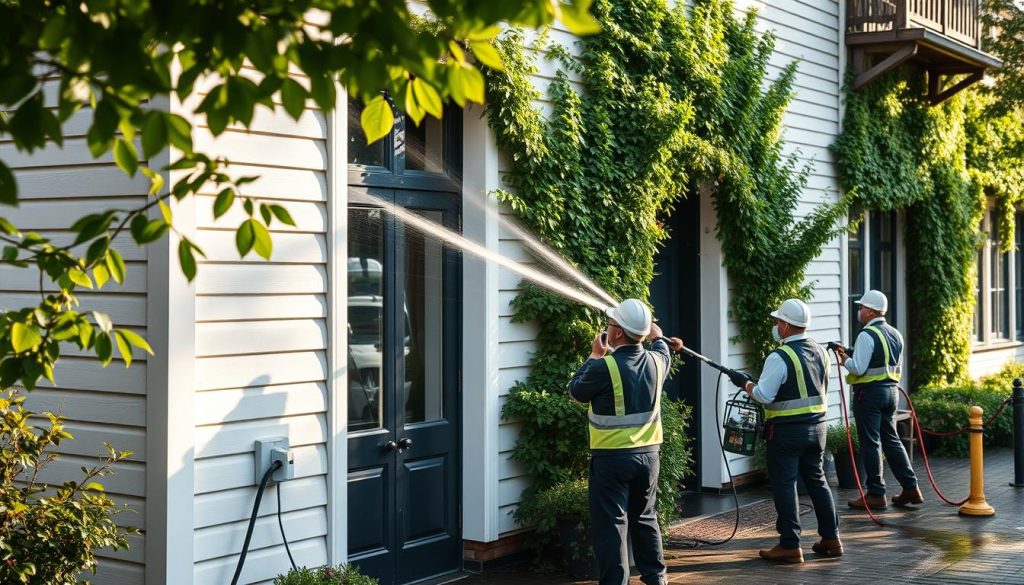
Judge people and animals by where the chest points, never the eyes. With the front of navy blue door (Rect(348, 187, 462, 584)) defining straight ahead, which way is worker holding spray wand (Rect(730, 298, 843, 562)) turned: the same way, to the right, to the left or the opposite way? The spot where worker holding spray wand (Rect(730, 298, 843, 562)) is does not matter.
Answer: the opposite way

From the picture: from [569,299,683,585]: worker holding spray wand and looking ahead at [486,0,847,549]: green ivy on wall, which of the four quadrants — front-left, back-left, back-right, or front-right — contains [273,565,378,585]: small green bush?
back-left

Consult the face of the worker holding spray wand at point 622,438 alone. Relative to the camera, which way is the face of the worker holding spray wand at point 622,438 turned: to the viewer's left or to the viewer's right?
to the viewer's left

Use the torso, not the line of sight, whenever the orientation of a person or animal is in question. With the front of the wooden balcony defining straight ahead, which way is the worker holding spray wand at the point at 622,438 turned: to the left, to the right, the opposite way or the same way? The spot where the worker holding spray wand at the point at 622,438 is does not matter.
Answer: the opposite way

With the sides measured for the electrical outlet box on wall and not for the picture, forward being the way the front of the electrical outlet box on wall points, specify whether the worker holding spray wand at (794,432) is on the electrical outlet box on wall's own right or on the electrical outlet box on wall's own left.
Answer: on the electrical outlet box on wall's own left

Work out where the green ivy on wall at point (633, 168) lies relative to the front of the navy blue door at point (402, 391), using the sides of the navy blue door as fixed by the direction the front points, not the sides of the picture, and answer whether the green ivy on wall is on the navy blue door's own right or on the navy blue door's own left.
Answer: on the navy blue door's own left

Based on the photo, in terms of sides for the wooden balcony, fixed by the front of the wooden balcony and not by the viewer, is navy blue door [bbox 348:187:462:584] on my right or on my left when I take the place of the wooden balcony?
on my right

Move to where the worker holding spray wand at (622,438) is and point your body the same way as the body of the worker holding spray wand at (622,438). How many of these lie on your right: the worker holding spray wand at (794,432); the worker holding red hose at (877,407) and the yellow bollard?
3

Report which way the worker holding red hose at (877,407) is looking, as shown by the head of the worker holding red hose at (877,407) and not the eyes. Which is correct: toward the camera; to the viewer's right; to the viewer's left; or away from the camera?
to the viewer's left
